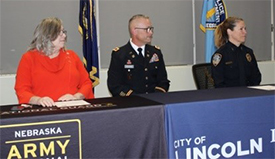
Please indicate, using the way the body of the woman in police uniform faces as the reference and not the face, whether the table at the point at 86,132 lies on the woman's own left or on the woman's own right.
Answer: on the woman's own right

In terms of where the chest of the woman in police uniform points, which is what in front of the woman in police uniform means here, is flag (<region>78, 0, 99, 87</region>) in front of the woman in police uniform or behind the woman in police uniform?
behind

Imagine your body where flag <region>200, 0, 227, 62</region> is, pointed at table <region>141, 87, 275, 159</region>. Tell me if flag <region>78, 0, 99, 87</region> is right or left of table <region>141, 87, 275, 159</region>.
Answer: right

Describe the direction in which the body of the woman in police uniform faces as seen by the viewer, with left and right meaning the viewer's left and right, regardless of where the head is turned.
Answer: facing the viewer and to the right of the viewer

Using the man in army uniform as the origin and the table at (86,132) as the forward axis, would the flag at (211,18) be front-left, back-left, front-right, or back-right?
back-left

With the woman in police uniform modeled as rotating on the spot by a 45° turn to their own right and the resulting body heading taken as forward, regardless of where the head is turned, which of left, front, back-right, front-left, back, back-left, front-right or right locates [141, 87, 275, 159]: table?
front

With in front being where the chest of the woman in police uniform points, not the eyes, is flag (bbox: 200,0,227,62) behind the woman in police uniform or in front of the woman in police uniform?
behind

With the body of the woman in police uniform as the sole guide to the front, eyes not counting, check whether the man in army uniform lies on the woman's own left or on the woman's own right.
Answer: on the woman's own right
